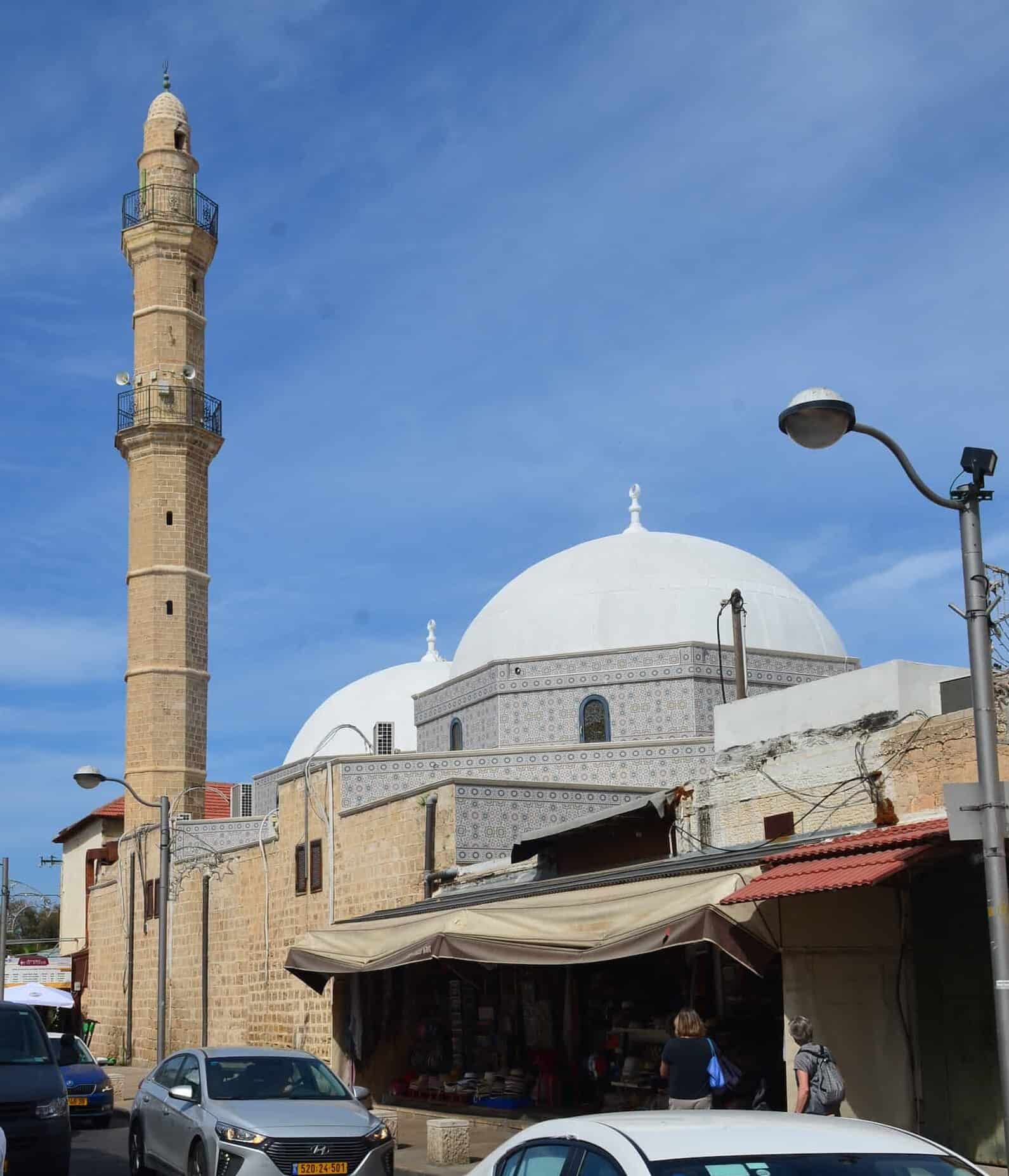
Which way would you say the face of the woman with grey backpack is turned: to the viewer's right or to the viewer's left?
to the viewer's left

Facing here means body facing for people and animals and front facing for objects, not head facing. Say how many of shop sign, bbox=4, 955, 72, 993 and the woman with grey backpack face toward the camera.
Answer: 1

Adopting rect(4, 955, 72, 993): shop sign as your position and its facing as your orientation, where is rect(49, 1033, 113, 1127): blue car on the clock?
The blue car is roughly at 12 o'clock from the shop sign.

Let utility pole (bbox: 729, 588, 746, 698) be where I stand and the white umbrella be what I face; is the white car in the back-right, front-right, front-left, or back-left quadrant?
back-left

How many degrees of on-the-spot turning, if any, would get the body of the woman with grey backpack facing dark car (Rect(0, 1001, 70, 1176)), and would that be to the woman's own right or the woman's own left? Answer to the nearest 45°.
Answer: approximately 45° to the woman's own left

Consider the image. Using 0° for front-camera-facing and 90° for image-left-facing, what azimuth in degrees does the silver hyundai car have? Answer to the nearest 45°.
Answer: approximately 315°

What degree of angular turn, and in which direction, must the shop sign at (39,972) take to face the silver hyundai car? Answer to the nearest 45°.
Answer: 0° — it already faces it

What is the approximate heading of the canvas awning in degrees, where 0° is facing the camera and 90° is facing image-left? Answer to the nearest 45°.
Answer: approximately 45°
